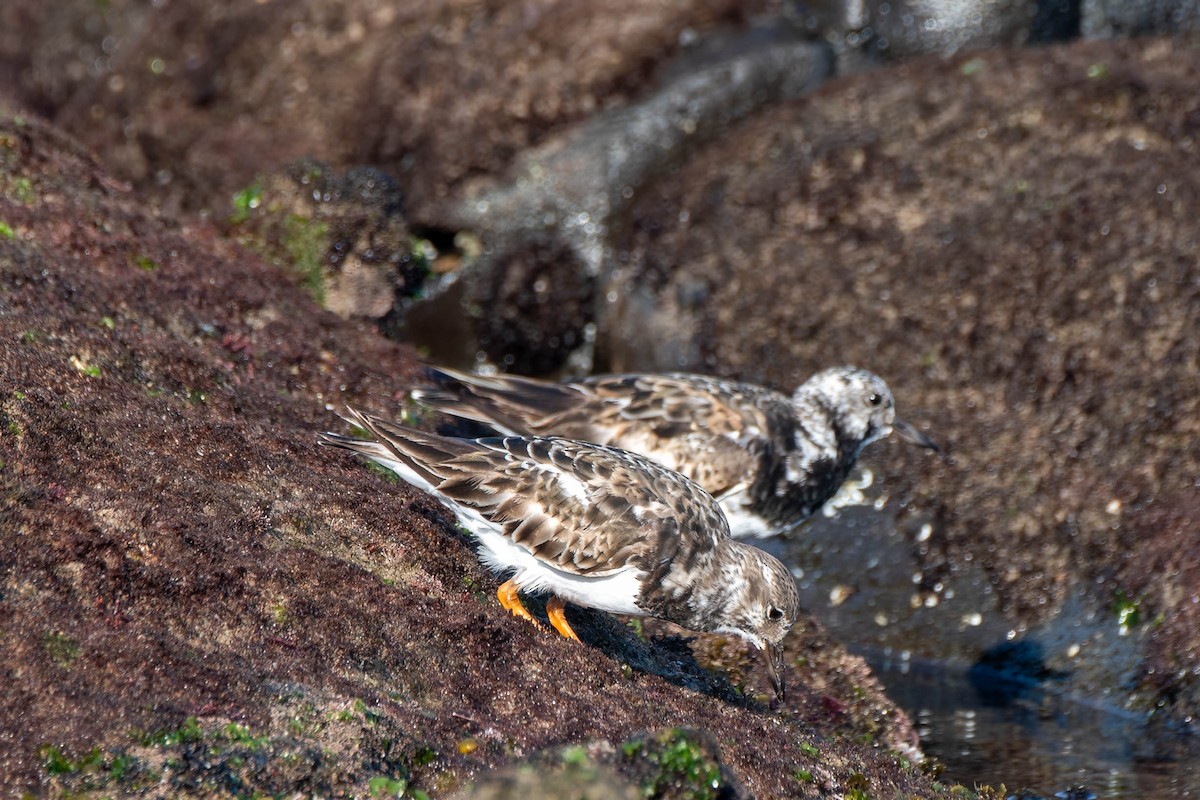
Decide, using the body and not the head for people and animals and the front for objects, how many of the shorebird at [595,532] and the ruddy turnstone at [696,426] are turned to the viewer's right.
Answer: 2

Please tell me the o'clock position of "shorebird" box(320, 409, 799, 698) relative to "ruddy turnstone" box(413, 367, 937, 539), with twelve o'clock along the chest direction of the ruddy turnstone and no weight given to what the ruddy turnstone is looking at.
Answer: The shorebird is roughly at 4 o'clock from the ruddy turnstone.

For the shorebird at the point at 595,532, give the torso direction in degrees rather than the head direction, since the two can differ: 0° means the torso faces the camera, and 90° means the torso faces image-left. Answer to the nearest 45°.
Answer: approximately 270°

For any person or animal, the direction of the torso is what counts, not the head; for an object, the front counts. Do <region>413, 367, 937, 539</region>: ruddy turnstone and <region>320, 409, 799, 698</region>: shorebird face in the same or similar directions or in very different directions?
same or similar directions

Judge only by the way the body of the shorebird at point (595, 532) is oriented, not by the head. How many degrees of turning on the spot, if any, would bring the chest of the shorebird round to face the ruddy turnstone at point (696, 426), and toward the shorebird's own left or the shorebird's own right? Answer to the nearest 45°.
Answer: approximately 45° to the shorebird's own left

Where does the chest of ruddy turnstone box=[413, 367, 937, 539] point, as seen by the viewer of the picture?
to the viewer's right
